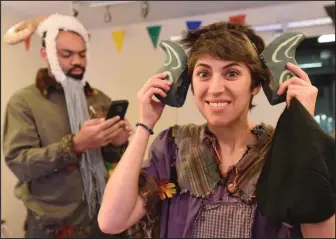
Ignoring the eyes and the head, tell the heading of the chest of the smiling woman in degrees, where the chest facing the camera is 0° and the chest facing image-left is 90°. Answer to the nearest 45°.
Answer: approximately 0°

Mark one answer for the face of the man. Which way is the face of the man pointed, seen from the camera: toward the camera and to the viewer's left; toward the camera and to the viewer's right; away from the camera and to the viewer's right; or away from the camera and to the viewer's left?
toward the camera and to the viewer's right

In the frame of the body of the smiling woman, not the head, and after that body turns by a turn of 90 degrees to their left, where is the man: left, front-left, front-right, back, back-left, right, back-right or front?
back-left

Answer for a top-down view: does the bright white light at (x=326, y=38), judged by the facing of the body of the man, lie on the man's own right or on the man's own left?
on the man's own left

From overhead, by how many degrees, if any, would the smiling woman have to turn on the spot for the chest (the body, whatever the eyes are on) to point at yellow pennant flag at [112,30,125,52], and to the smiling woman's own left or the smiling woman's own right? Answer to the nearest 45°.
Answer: approximately 180°
